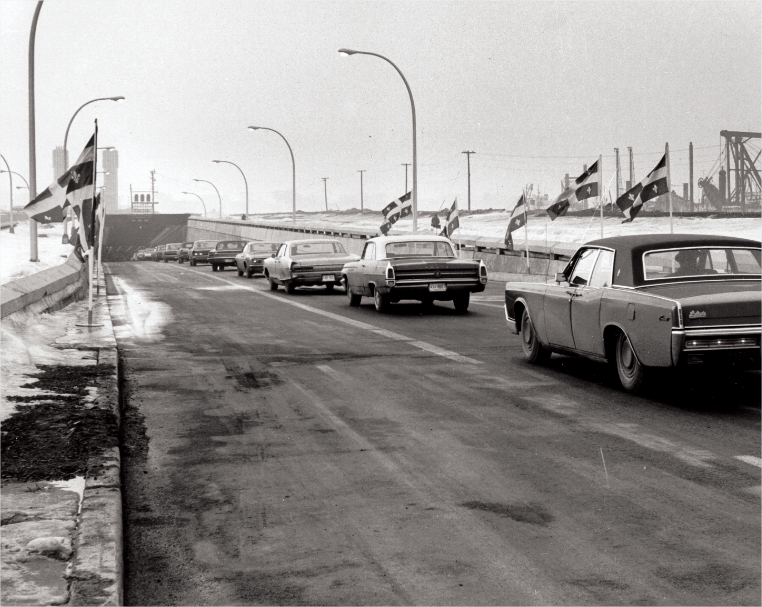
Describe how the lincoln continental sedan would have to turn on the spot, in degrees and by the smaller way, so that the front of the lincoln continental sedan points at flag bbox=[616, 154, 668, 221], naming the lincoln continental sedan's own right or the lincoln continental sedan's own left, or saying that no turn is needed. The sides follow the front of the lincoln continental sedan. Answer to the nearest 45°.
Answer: approximately 45° to the lincoln continental sedan's own right

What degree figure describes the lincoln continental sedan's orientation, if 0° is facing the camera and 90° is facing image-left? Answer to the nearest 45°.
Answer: approximately 135°

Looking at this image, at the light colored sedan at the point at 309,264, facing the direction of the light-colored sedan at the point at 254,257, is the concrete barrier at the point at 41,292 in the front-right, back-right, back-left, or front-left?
back-left

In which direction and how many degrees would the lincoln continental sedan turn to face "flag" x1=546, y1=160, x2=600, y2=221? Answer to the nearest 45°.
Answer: approximately 45° to its right
